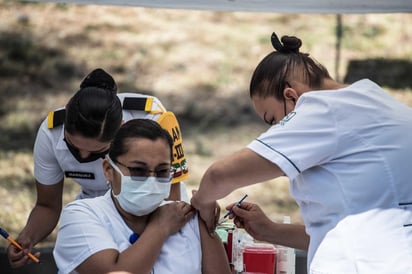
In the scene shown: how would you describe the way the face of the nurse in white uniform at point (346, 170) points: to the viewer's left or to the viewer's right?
to the viewer's left

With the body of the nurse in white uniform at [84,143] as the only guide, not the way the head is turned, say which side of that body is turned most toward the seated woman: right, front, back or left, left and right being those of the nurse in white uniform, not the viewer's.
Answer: front

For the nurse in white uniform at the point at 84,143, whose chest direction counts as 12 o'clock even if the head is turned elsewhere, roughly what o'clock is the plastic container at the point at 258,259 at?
The plastic container is roughly at 10 o'clock from the nurse in white uniform.

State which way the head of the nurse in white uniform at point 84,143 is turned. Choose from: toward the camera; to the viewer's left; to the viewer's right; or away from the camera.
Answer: toward the camera

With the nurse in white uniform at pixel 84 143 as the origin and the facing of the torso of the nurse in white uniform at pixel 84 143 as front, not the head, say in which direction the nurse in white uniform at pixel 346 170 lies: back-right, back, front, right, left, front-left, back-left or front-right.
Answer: front-left

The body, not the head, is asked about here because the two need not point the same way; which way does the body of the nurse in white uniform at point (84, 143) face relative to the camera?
toward the camera

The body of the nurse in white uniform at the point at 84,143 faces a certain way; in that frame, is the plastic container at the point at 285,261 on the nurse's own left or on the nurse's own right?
on the nurse's own left
